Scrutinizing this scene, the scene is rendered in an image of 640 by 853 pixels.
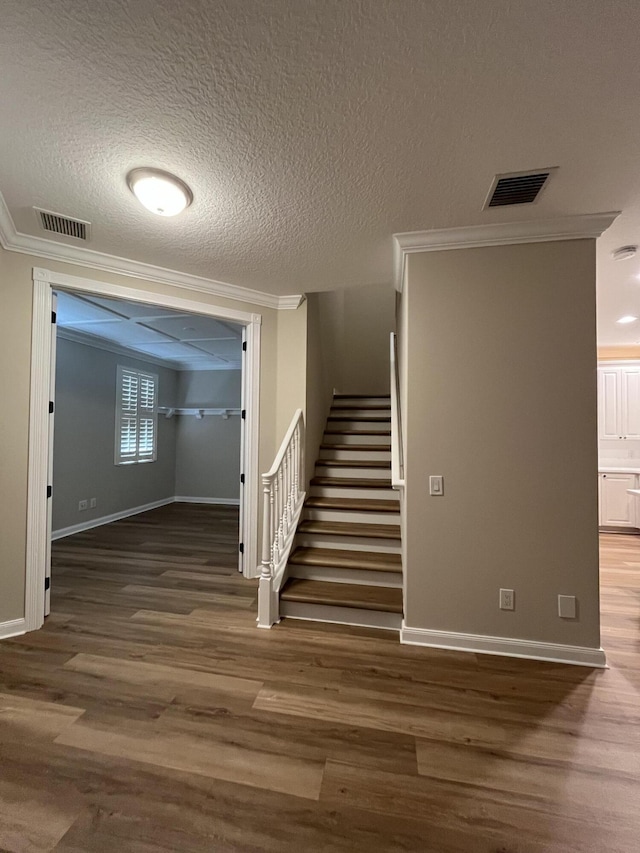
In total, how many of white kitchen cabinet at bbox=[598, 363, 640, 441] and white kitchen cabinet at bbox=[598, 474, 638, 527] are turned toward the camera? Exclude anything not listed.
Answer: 2

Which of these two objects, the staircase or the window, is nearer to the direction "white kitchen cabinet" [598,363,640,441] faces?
the staircase

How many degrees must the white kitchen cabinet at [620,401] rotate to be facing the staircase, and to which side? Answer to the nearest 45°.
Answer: approximately 45° to its right

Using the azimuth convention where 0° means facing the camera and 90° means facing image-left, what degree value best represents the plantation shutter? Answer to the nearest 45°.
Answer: approximately 315°

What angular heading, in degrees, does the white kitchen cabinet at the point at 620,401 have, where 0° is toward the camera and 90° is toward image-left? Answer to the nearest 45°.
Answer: approximately 0°

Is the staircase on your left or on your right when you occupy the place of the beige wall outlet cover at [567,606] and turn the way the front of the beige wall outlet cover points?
on your right

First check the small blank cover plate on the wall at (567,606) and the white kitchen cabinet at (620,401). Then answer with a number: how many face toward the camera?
2

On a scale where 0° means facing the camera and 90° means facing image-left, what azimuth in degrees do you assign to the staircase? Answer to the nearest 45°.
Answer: approximately 0°

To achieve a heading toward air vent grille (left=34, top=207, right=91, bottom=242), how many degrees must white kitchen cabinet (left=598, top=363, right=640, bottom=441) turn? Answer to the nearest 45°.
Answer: approximately 45° to its right

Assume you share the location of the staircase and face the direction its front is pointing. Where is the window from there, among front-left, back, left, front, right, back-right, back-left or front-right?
back-right

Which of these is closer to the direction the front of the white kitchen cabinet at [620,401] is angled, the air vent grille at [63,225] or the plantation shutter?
the air vent grille
